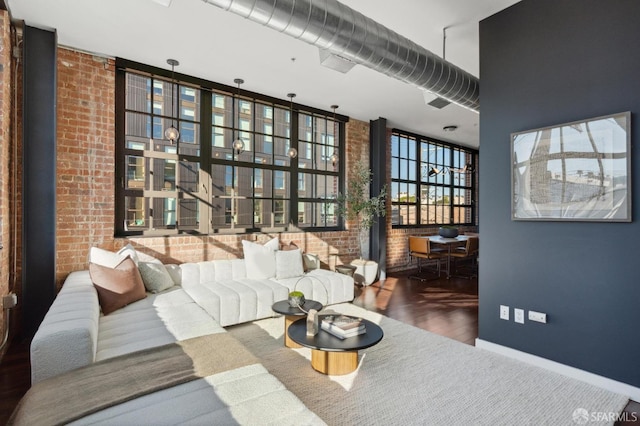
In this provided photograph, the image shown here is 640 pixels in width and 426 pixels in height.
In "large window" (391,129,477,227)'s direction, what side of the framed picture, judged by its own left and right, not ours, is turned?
right

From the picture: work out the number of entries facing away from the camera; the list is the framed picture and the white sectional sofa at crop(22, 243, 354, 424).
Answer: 0

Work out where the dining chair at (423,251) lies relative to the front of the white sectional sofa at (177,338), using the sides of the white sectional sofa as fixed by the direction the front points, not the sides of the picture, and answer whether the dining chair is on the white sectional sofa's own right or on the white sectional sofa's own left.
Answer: on the white sectional sofa's own left

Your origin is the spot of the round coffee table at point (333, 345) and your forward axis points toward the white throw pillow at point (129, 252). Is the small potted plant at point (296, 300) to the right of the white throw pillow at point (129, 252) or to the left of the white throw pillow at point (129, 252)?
right

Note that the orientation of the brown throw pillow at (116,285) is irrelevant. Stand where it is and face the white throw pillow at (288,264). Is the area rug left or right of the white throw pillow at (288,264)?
right

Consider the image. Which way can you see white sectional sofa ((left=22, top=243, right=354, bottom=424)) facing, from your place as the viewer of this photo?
facing the viewer and to the right of the viewer

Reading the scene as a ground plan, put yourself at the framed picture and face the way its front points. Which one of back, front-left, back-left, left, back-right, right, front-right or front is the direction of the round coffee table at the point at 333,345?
front

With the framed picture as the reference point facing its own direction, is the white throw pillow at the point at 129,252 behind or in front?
in front

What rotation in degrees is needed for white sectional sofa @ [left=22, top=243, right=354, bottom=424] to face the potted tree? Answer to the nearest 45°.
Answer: approximately 90° to its left

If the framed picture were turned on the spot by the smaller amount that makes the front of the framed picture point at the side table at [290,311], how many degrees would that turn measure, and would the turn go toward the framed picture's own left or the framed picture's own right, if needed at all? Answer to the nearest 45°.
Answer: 0° — it already faces it

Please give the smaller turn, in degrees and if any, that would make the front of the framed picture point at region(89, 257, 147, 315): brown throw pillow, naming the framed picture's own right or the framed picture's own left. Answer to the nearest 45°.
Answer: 0° — it already faces it

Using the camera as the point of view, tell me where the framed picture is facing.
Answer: facing the viewer and to the left of the viewer

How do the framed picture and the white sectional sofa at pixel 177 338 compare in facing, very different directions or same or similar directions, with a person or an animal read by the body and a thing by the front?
very different directions

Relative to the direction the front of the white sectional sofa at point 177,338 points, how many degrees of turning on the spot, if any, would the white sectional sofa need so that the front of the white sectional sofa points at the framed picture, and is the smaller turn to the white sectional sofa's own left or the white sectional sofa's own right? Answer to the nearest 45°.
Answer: approximately 45° to the white sectional sofa's own left

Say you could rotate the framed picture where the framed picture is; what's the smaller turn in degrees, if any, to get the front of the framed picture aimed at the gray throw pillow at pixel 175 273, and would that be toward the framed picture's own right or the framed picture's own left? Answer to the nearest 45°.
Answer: approximately 45° to the framed picture's own right
